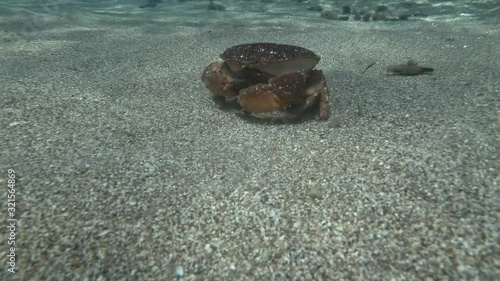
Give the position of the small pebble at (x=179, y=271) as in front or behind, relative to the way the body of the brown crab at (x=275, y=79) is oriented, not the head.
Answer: in front

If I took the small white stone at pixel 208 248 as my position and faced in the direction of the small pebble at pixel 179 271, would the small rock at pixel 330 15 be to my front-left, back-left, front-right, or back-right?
back-right

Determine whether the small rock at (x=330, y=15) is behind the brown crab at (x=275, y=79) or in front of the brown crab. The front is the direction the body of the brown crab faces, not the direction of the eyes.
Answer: behind

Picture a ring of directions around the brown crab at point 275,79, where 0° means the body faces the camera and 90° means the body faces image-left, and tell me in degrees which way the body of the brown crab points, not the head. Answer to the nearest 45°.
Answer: approximately 45°
